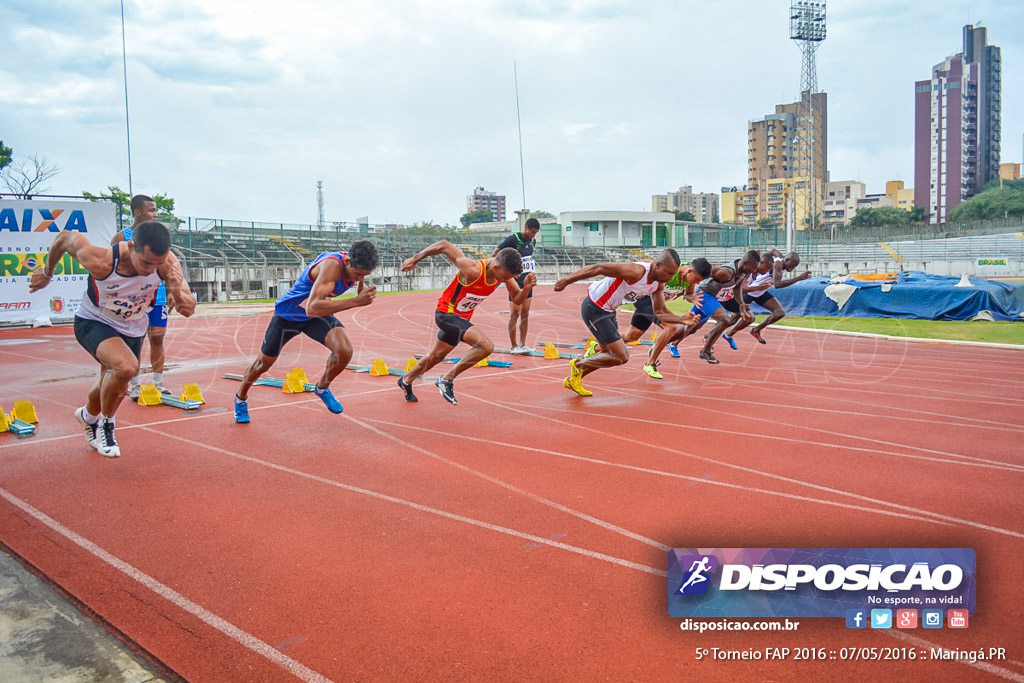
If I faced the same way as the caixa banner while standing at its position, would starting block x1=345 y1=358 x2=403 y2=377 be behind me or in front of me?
in front

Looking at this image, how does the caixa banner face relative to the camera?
toward the camera

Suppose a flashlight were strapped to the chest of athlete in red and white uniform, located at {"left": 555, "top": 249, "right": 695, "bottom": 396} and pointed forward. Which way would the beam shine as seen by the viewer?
to the viewer's right

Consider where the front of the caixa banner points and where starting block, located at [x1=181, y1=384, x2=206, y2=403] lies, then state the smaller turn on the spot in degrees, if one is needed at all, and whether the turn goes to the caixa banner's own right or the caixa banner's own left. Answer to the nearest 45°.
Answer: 0° — it already faces it

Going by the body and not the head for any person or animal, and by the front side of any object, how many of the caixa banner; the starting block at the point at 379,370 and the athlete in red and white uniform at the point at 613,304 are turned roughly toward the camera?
1

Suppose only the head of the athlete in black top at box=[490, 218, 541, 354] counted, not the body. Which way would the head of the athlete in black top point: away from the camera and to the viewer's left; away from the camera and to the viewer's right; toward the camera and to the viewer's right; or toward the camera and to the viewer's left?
toward the camera and to the viewer's right

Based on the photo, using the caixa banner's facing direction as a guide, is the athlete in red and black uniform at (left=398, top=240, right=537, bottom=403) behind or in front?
in front

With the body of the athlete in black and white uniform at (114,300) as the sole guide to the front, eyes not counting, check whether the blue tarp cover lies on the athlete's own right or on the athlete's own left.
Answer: on the athlete's own left

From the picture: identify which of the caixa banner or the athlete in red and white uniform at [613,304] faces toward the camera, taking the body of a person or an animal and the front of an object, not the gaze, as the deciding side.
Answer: the caixa banner

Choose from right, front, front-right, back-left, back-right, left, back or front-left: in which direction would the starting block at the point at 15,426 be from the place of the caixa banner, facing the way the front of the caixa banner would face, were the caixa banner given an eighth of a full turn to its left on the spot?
front-right

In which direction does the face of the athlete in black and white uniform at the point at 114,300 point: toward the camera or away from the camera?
toward the camera

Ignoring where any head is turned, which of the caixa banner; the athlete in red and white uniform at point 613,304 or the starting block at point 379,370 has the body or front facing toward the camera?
the caixa banner
